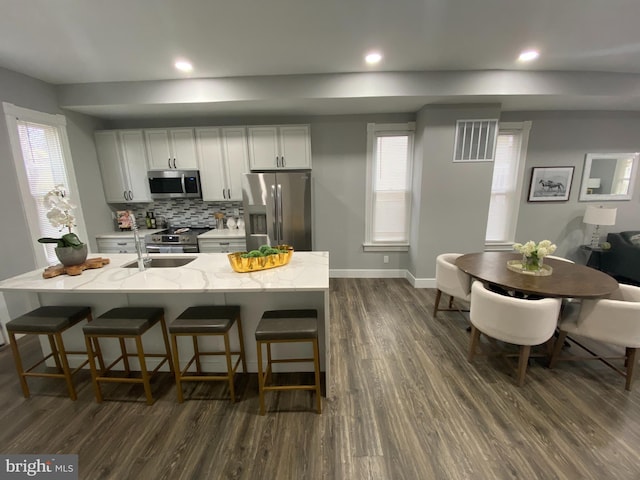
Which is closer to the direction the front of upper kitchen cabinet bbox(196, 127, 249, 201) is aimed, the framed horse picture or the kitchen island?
the kitchen island

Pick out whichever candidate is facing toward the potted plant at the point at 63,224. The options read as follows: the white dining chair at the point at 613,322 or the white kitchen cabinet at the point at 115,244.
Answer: the white kitchen cabinet

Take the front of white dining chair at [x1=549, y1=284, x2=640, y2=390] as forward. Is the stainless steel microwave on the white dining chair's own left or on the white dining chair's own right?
on the white dining chair's own left

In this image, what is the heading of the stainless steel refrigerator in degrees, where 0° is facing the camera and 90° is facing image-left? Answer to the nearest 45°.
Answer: approximately 0°

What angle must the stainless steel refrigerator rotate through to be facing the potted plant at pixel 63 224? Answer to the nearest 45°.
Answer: approximately 45° to its right

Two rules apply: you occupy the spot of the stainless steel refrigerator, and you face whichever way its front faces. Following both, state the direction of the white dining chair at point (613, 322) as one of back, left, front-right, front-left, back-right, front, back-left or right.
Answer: front-left

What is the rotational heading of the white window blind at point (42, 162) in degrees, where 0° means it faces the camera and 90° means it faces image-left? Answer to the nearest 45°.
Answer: approximately 315°

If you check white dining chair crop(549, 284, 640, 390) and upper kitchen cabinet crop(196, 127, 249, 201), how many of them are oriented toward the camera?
1

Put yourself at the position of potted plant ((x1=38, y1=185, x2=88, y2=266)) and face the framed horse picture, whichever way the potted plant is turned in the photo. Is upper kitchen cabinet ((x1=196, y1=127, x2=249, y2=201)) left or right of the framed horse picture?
left

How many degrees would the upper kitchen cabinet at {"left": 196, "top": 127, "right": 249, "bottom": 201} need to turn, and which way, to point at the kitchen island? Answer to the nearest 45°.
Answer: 0° — it already faces it

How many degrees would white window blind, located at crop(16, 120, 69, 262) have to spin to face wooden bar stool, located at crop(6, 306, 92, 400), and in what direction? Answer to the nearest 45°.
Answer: approximately 45° to its right

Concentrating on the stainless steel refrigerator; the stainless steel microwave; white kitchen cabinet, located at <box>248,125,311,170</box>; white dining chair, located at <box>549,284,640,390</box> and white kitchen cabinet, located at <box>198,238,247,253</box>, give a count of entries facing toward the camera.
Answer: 4

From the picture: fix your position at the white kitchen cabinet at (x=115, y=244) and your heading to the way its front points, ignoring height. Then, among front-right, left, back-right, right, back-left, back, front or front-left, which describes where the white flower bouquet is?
front-left
